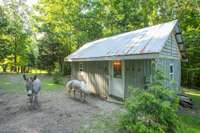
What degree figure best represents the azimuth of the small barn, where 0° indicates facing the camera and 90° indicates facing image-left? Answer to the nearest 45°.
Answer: approximately 45°

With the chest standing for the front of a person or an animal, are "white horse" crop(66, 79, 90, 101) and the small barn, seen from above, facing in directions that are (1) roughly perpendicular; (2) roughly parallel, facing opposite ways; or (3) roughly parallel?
roughly perpendicular

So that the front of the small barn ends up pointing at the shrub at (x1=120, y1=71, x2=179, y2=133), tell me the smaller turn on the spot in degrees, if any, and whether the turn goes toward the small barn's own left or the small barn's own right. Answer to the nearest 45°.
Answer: approximately 45° to the small barn's own left
